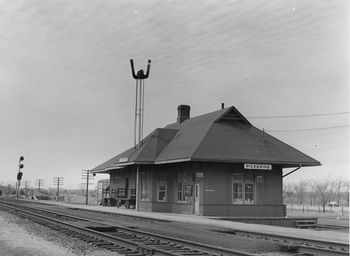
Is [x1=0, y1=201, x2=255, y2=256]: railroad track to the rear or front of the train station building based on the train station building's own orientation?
to the front

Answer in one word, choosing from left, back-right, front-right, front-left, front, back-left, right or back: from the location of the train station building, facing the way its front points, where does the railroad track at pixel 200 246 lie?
front-left
